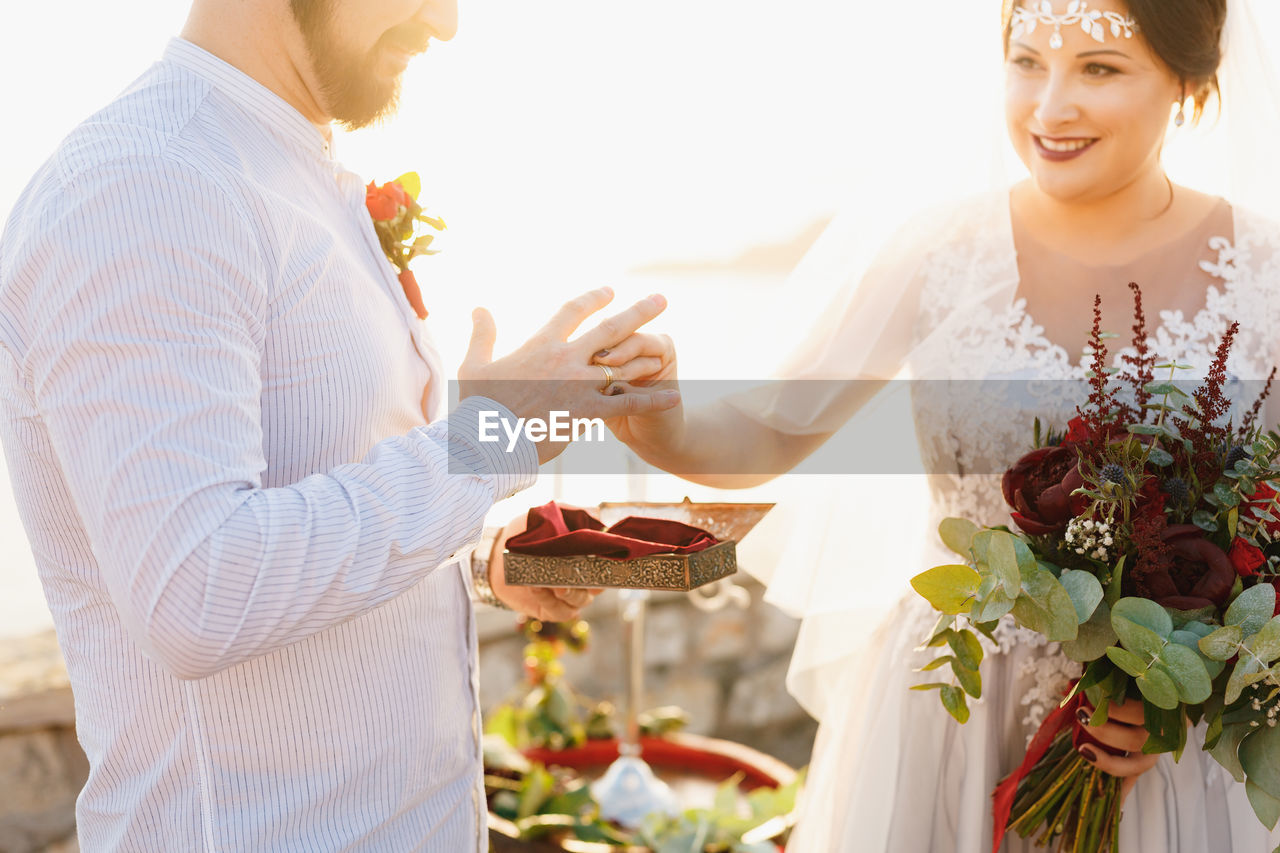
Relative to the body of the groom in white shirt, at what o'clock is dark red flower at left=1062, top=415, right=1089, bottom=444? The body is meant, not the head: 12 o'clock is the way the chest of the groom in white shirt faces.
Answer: The dark red flower is roughly at 12 o'clock from the groom in white shirt.

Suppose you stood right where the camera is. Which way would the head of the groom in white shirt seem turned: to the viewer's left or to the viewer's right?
to the viewer's right

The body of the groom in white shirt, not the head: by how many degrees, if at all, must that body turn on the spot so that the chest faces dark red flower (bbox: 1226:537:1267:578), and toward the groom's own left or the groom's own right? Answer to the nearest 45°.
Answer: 0° — they already face it

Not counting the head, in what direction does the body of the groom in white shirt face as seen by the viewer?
to the viewer's right
